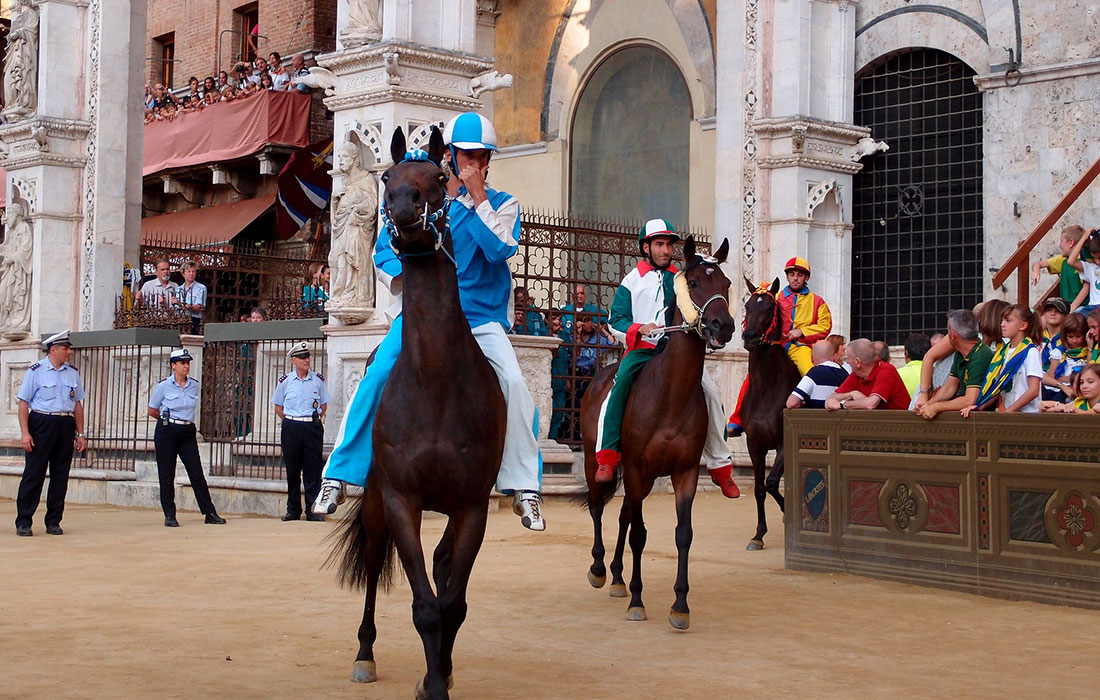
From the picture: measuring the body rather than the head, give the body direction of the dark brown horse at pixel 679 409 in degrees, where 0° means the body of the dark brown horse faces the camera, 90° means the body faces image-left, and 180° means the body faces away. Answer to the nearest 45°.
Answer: approximately 315°

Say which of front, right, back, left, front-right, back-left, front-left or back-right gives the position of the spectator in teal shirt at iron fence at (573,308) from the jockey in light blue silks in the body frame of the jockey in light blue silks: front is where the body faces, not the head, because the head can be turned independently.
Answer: back

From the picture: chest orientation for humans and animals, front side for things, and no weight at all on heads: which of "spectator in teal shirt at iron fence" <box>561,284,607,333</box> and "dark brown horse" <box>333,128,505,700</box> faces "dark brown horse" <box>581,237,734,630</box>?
the spectator in teal shirt at iron fence

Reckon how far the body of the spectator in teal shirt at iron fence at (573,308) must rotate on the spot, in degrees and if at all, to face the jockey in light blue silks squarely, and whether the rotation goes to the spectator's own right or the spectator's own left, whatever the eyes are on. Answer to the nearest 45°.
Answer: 0° — they already face them

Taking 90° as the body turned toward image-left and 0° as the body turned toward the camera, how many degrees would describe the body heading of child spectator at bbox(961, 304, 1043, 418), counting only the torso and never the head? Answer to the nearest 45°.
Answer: approximately 45°

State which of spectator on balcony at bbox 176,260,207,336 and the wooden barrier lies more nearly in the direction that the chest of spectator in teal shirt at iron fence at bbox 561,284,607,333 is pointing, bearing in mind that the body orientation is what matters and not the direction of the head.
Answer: the wooden barrier

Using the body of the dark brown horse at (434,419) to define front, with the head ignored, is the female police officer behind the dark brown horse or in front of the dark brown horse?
behind

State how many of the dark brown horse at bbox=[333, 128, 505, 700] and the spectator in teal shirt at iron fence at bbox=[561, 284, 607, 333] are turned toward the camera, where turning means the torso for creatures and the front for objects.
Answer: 2

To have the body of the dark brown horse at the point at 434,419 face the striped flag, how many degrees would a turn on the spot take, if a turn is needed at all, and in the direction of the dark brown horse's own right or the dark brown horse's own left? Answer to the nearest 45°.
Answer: approximately 180°

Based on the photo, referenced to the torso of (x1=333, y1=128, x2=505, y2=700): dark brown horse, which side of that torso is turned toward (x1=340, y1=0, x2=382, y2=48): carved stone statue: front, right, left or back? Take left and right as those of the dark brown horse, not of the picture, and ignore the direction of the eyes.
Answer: back

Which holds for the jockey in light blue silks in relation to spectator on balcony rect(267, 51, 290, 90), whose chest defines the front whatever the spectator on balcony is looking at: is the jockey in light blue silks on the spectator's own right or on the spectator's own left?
on the spectator's own left

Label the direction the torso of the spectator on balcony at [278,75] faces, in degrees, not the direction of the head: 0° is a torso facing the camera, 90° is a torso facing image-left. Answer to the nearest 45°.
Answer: approximately 45°

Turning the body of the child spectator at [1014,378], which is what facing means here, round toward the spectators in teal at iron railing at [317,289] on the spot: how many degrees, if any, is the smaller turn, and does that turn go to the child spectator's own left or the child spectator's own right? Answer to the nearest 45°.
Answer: approximately 90° to the child spectator's own right
